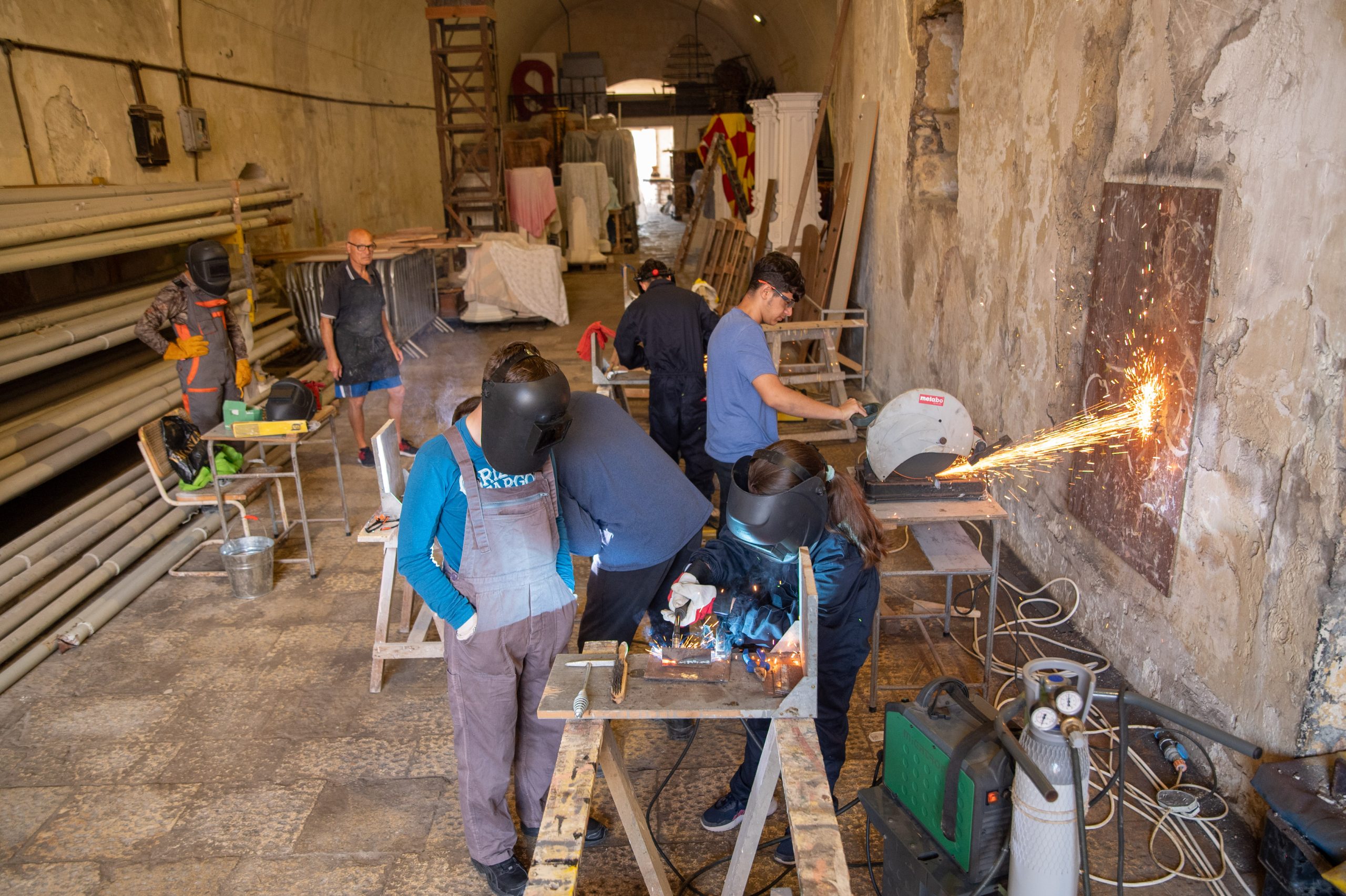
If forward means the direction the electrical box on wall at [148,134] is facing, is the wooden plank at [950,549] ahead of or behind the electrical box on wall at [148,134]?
ahead

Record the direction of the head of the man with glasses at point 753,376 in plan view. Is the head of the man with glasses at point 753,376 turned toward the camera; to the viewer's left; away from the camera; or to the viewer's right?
to the viewer's right

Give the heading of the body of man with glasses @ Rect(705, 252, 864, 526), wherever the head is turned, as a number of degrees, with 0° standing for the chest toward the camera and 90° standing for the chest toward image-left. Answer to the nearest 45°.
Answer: approximately 270°

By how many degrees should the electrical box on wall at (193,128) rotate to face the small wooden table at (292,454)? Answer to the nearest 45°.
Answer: approximately 45° to its right

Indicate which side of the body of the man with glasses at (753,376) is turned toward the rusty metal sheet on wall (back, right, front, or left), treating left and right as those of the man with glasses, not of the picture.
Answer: front

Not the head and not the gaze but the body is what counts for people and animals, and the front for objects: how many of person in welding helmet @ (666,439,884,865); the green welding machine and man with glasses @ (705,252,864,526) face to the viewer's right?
1

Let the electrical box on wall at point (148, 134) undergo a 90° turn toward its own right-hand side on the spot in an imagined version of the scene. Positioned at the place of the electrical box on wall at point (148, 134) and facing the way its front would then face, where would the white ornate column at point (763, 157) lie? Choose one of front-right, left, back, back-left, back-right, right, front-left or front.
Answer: back-left

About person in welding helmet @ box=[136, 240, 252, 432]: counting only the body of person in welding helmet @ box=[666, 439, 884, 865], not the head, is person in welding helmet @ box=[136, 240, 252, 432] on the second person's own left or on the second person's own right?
on the second person's own right

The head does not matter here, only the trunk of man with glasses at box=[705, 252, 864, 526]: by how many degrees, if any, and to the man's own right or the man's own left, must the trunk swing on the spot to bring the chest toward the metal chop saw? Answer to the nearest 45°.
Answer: approximately 45° to the man's own right

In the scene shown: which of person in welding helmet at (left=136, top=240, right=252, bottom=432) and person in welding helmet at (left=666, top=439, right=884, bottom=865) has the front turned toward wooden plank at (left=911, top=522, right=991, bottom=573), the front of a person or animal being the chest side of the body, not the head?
person in welding helmet at (left=136, top=240, right=252, bottom=432)

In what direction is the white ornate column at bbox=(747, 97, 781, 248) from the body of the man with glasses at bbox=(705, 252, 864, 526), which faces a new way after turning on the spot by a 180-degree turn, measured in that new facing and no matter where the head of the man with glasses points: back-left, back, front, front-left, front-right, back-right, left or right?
right
